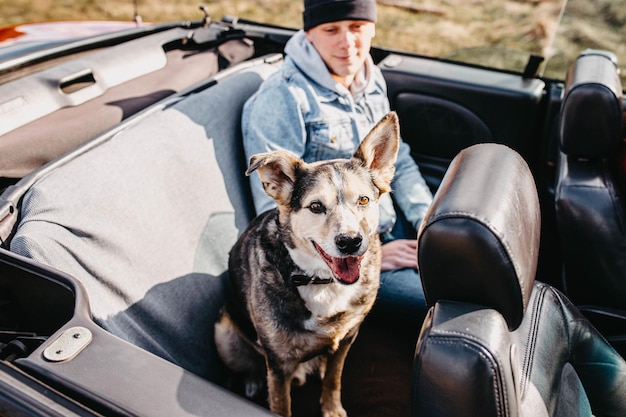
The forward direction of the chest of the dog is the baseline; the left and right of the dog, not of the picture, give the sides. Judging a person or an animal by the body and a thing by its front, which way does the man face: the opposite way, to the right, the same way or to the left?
the same way

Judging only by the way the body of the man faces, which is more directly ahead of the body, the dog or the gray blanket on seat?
the dog

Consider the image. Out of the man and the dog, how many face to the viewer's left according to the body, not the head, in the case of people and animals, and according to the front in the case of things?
0

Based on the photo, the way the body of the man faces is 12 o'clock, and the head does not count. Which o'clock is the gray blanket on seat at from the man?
The gray blanket on seat is roughly at 3 o'clock from the man.

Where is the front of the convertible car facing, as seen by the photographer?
facing the viewer and to the right of the viewer

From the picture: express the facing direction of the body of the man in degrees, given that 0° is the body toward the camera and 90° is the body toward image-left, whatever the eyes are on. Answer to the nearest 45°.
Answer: approximately 315°

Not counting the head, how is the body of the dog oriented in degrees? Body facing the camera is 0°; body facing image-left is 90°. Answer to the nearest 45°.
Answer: approximately 315°

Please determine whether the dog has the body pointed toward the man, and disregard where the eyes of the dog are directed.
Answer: no

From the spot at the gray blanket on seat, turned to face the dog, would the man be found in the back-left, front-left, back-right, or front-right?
front-left
